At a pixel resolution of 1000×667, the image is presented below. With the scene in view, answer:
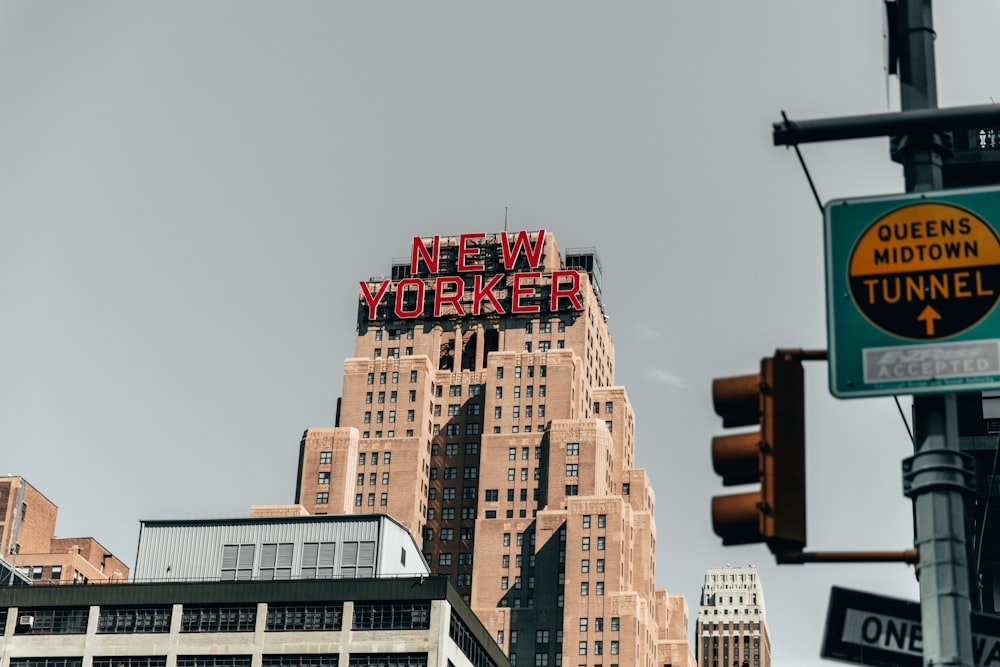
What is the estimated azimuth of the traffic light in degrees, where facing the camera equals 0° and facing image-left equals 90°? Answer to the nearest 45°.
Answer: approximately 90°

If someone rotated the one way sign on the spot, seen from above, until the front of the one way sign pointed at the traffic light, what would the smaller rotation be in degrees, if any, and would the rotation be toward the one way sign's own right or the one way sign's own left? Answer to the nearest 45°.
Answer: approximately 45° to the one way sign's own right

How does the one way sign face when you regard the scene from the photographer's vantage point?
facing the viewer

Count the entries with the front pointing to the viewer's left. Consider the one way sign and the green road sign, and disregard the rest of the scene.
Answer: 0

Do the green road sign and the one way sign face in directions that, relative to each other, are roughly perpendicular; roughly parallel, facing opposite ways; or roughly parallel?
roughly parallel

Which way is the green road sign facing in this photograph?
toward the camera

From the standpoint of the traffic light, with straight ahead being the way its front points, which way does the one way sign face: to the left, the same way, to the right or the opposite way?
to the left

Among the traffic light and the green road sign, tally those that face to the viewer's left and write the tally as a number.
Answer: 1

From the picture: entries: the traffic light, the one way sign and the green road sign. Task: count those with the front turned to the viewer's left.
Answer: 1

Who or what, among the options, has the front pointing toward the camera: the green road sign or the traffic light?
the green road sign

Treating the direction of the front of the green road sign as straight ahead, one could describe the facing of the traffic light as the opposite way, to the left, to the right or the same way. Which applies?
to the right

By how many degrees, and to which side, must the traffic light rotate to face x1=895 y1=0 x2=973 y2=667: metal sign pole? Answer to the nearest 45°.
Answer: approximately 135° to its right

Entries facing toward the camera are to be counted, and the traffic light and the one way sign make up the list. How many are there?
1
